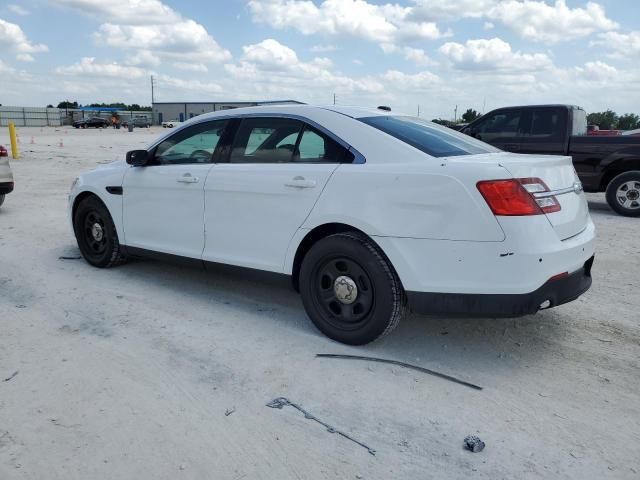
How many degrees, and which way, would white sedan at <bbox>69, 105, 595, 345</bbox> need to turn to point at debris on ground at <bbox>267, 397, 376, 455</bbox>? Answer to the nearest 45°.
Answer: approximately 135° to its left

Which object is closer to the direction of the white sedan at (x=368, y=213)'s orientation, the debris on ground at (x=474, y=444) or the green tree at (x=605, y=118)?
the green tree

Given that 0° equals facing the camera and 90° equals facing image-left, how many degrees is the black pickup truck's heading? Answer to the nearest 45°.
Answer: approximately 90°

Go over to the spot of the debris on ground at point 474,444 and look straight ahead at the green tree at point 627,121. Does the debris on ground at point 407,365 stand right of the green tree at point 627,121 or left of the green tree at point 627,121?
left

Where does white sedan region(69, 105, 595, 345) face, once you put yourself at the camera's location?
facing away from the viewer and to the left of the viewer

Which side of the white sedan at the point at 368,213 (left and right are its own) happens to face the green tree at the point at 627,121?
right

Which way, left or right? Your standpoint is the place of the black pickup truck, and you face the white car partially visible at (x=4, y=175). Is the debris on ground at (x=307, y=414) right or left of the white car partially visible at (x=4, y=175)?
left

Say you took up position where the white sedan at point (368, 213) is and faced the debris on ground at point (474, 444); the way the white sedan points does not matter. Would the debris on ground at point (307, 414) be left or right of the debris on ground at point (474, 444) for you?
right

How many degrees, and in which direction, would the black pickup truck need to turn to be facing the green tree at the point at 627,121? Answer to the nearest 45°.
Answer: approximately 90° to its right

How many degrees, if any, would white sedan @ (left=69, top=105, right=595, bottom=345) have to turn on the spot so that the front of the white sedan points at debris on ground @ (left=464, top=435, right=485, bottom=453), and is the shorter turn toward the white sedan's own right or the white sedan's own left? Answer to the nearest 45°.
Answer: approximately 135° to the white sedan's own left

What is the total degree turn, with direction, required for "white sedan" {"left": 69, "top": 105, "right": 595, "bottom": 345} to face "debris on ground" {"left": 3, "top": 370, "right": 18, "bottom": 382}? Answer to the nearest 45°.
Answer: approximately 45° to its left

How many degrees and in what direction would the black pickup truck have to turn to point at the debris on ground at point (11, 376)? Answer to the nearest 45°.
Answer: approximately 90° to its left

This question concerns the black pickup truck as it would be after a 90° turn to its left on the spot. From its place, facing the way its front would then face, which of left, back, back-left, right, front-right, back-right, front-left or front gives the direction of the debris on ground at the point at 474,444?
front
